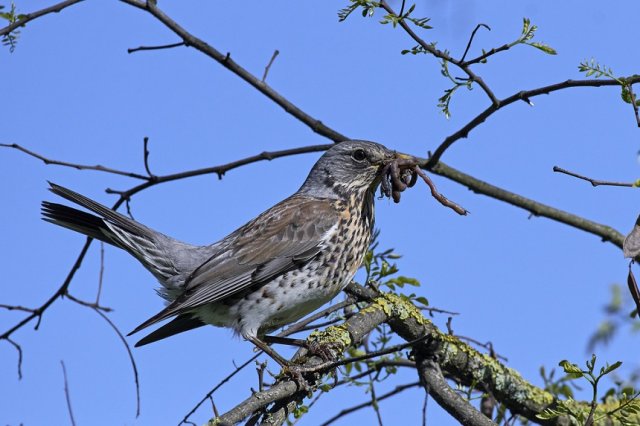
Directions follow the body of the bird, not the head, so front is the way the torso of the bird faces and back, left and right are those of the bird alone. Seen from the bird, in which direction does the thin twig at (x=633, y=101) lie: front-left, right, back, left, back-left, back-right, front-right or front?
front-right

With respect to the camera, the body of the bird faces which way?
to the viewer's right

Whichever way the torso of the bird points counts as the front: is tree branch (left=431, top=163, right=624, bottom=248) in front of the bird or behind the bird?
in front
